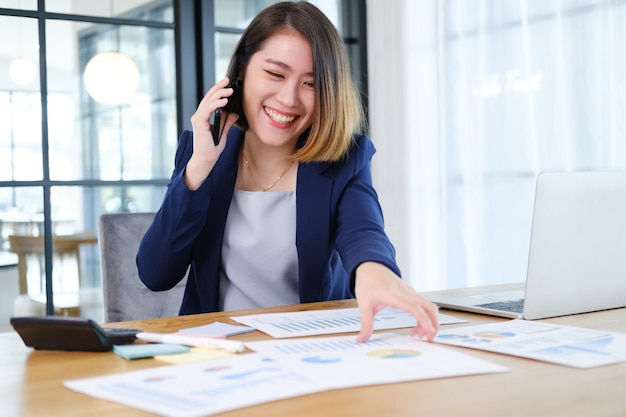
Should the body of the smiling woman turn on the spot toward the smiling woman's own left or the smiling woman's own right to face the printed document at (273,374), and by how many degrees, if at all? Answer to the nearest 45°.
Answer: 0° — they already face it

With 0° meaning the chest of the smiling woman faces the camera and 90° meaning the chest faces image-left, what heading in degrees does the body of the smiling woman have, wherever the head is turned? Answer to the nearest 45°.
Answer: approximately 0°

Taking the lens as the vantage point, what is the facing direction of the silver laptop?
facing away from the viewer and to the left of the viewer

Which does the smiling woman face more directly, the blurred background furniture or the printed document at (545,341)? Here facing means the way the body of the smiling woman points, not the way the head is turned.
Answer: the printed document
